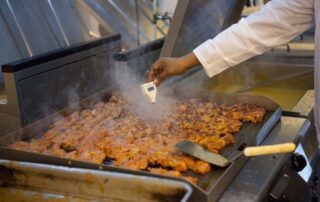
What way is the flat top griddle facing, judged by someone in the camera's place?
facing the viewer and to the right of the viewer
